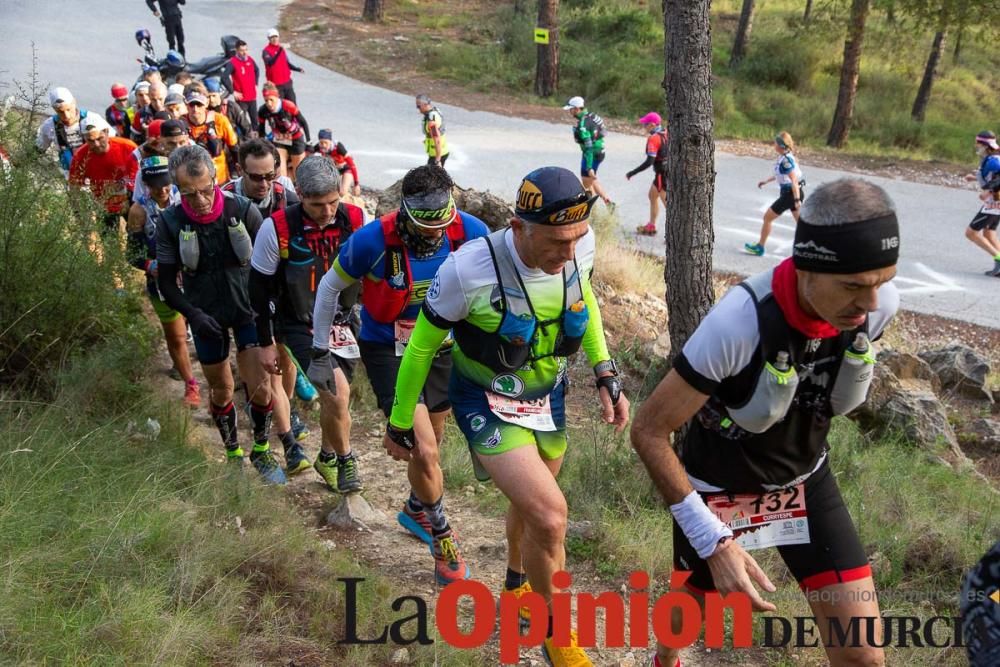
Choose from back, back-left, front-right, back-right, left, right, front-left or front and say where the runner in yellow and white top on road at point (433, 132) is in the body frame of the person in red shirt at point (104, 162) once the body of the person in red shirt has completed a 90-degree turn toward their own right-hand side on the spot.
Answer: back-right

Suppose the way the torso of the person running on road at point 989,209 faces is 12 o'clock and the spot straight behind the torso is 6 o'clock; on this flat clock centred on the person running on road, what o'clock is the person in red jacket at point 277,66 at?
The person in red jacket is roughly at 12 o'clock from the person running on road.

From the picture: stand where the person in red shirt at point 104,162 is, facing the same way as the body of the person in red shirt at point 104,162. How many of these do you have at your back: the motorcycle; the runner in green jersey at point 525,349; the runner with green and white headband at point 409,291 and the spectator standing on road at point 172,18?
2

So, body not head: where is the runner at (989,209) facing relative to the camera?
to the viewer's left

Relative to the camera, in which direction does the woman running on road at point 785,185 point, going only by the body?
to the viewer's left

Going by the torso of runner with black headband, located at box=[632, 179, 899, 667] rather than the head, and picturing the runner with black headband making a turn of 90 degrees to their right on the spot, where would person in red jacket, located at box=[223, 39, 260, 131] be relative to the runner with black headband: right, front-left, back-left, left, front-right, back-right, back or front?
right
